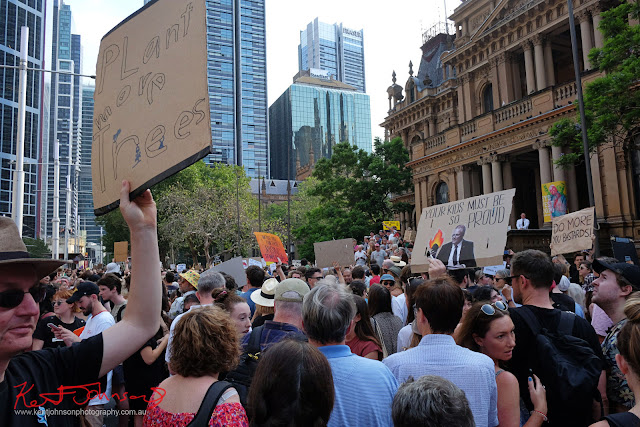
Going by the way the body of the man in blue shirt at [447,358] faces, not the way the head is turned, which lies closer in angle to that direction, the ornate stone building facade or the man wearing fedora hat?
the ornate stone building facade

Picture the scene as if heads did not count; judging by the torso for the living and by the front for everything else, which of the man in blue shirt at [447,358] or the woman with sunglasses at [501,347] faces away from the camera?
the man in blue shirt

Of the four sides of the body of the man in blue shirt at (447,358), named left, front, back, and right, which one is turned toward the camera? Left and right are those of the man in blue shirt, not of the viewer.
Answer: back

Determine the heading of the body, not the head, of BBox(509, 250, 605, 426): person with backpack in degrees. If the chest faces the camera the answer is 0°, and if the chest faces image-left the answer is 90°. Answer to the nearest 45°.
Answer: approximately 135°

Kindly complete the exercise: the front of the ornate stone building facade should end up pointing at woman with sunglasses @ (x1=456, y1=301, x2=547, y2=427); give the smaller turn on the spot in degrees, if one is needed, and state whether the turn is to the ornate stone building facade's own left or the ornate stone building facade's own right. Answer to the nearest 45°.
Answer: approximately 45° to the ornate stone building facade's own left

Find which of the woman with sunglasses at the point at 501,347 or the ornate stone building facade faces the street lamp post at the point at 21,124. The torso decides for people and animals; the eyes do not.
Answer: the ornate stone building facade

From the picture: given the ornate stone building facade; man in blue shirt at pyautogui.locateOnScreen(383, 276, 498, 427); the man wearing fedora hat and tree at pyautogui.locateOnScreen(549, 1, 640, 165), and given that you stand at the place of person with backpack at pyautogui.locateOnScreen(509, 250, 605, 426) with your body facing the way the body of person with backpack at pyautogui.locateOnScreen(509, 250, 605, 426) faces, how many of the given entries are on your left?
2

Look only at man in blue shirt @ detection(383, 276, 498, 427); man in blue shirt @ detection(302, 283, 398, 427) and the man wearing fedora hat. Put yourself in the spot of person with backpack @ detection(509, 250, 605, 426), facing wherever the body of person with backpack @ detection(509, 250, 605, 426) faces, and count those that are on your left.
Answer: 3

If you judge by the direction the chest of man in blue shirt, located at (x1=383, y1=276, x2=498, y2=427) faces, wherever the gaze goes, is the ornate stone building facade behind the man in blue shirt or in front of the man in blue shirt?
in front

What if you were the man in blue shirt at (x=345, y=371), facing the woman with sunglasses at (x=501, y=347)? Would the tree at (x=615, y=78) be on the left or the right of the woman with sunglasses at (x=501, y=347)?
left

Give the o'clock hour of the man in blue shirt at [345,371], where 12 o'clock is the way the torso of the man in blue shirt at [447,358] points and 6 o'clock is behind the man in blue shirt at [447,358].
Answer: the man in blue shirt at [345,371] is roughly at 8 o'clock from the man in blue shirt at [447,358].

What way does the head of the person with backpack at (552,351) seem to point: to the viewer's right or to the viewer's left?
to the viewer's left

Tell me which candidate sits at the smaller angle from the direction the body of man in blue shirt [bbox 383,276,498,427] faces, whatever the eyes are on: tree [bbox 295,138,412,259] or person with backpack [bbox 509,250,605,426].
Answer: the tree
